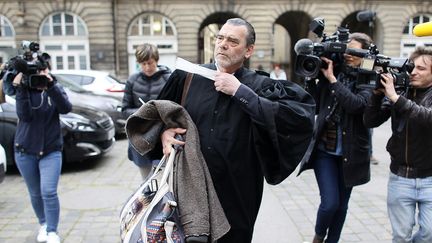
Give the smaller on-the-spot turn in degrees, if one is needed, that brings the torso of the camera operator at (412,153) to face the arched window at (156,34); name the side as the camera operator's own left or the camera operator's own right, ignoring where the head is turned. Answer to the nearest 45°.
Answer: approximately 90° to the camera operator's own right

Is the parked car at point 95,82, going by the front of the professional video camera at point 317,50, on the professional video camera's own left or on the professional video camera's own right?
on the professional video camera's own right

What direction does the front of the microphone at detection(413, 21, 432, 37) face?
to the viewer's left

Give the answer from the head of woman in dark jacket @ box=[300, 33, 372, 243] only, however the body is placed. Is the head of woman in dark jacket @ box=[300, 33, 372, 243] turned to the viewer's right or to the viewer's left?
to the viewer's left

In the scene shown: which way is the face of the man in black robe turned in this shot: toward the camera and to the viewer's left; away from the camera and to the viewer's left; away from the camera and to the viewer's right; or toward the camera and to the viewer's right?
toward the camera and to the viewer's left
